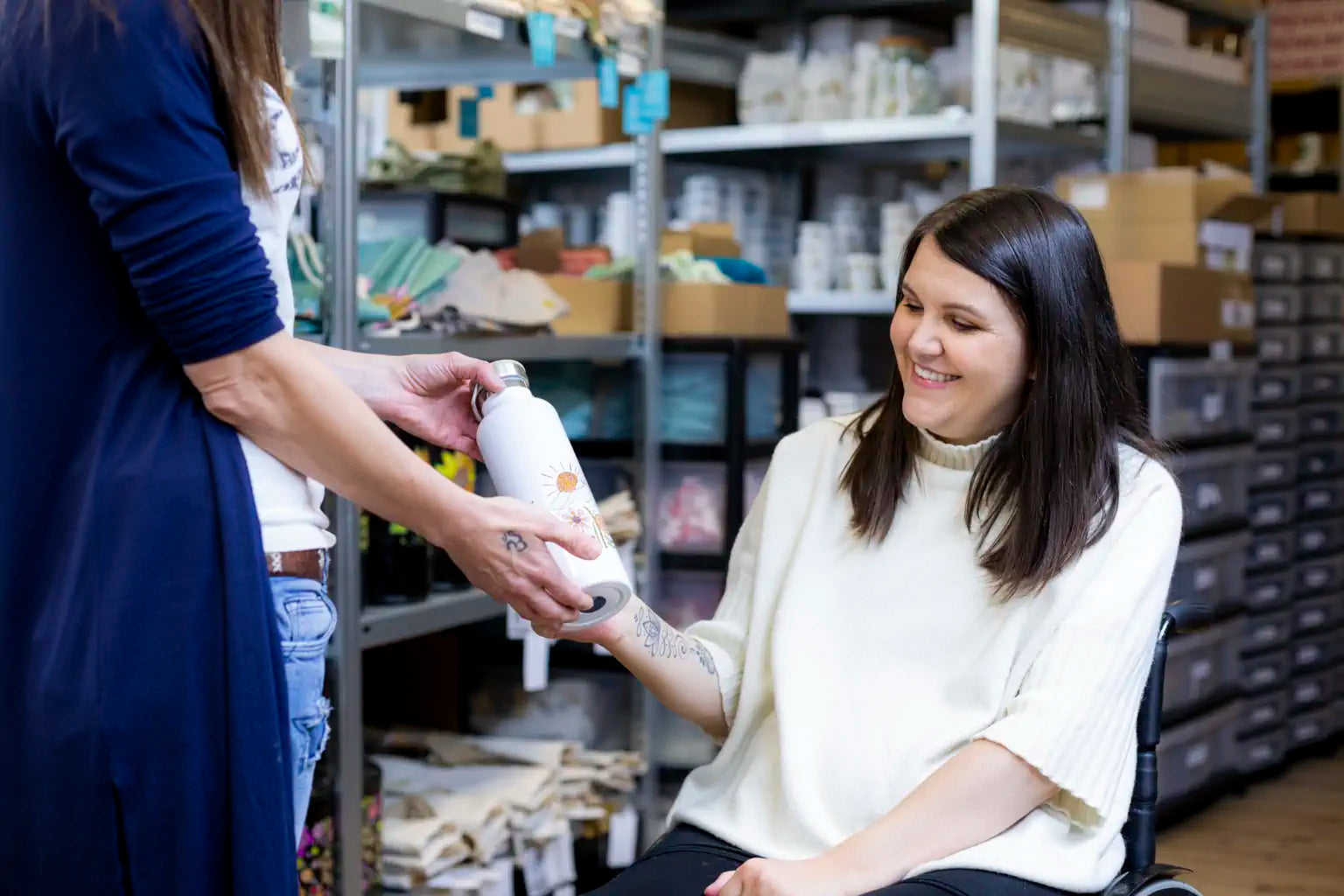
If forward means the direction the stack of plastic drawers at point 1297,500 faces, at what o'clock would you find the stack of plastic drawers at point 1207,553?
the stack of plastic drawers at point 1207,553 is roughly at 2 o'clock from the stack of plastic drawers at point 1297,500.

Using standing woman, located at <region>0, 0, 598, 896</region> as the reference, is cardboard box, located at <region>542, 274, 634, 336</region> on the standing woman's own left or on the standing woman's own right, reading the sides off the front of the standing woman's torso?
on the standing woman's own left

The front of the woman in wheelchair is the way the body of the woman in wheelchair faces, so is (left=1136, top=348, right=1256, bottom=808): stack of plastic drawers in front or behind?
behind

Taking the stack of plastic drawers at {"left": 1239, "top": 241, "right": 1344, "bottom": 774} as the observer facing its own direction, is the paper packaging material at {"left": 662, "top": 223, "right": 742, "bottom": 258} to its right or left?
on its right

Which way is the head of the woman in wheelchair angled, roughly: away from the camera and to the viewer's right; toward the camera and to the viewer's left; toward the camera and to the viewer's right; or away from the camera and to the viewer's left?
toward the camera and to the viewer's left

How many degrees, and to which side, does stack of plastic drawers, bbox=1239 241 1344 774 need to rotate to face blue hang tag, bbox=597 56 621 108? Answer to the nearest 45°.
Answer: approximately 90° to its right

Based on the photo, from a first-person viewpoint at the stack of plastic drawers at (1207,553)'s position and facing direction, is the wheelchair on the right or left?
on its right

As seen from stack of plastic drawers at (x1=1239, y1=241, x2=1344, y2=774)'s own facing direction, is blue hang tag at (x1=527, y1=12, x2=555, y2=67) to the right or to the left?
on its right

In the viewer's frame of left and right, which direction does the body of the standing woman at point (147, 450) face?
facing to the right of the viewer

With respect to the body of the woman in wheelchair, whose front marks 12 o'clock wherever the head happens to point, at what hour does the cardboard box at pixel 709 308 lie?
The cardboard box is roughly at 4 o'clock from the woman in wheelchair.

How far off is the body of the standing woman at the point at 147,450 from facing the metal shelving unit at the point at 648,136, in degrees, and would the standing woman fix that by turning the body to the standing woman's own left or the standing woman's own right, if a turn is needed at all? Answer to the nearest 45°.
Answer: approximately 90° to the standing woman's own left

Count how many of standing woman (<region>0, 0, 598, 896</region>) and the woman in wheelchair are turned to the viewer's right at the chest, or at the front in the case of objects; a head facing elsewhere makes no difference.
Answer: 1
